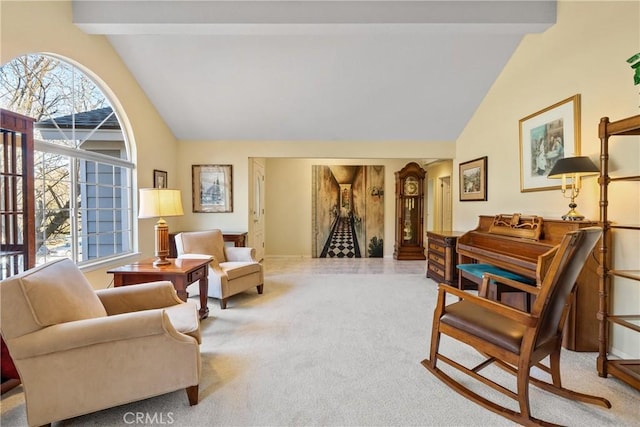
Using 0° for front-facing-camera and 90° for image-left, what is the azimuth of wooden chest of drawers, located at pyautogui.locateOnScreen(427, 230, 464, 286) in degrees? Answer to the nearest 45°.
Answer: approximately 45°

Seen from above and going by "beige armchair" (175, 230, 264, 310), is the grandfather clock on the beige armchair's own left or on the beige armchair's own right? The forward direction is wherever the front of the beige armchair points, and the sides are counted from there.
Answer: on the beige armchair's own left

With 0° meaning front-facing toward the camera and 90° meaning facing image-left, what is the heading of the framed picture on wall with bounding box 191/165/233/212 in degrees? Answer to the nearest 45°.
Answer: approximately 0°

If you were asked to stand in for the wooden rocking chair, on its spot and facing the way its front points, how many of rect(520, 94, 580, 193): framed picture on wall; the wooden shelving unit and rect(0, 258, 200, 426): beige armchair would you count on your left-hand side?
1

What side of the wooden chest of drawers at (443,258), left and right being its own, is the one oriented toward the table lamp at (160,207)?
front

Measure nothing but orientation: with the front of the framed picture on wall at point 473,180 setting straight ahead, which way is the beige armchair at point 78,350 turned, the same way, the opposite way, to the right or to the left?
the opposite way

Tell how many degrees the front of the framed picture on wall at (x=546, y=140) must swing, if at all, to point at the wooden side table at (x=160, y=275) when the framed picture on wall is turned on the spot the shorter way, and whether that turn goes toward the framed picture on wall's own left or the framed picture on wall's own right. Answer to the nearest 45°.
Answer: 0° — it already faces it

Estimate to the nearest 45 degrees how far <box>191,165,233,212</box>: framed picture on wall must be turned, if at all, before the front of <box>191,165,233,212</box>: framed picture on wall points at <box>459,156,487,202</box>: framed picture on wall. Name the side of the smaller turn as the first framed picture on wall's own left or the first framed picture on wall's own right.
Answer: approximately 45° to the first framed picture on wall's own left

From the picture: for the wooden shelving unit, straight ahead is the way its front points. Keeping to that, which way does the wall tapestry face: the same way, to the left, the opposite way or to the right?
to the left

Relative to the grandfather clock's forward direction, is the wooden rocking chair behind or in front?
in front

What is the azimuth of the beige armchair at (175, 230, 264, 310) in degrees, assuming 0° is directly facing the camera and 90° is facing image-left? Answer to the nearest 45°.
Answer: approximately 315°

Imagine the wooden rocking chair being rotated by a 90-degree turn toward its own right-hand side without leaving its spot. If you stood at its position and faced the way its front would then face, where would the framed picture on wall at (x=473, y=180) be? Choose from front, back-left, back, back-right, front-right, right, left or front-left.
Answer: front-left

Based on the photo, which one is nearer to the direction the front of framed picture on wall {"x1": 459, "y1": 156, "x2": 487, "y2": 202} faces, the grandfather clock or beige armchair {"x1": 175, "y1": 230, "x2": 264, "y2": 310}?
the beige armchair

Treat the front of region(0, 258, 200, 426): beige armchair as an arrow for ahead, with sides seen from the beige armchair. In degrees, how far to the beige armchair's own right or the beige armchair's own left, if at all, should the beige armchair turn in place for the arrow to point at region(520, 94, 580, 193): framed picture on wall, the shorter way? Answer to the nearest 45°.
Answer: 0° — it already faces it
